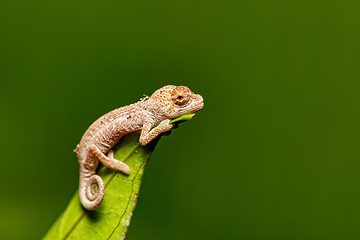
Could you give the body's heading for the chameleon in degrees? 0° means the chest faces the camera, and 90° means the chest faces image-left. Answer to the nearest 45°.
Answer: approximately 270°
